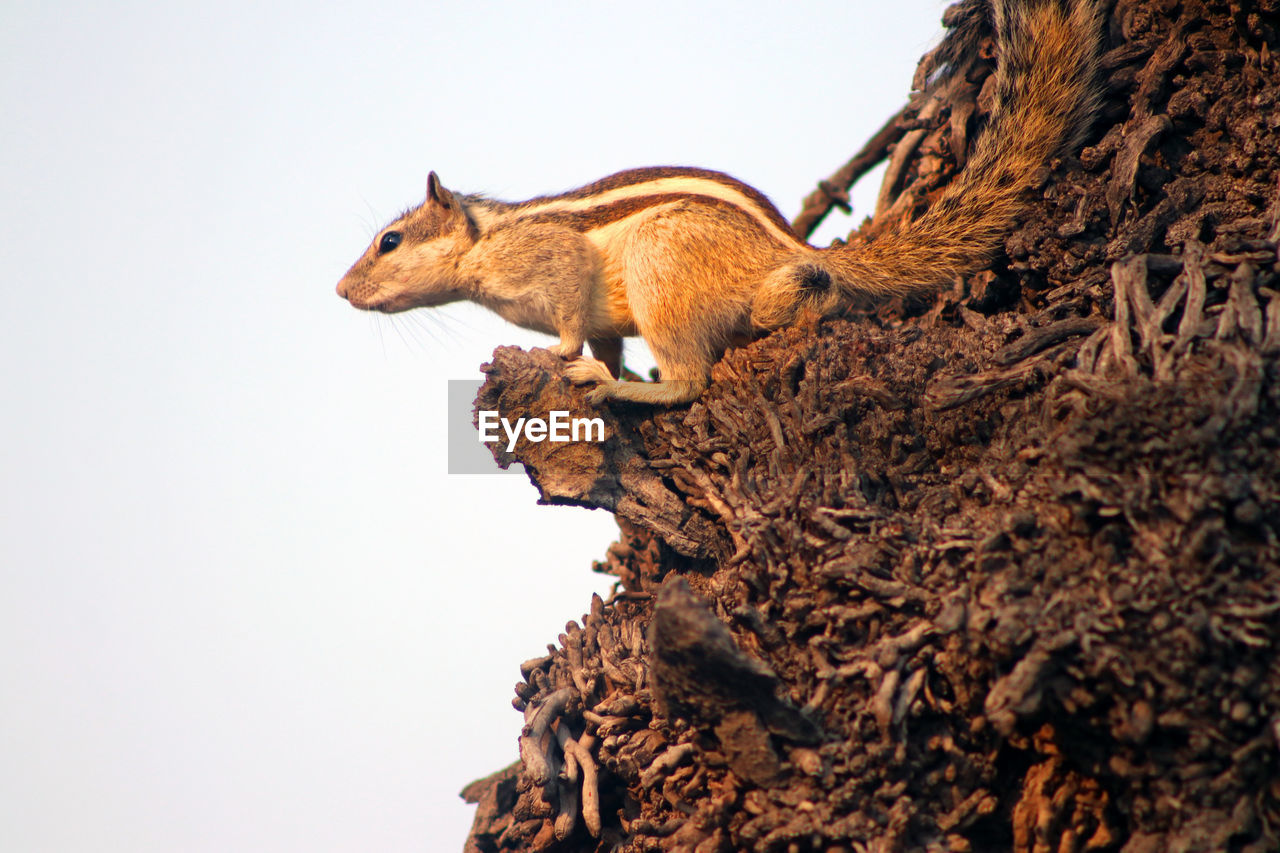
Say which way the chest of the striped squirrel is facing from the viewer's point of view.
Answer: to the viewer's left
